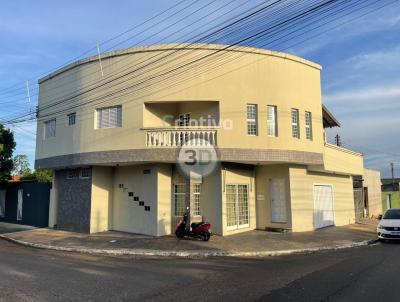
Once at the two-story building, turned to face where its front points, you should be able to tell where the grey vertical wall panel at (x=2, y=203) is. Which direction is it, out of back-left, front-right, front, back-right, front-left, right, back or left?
back-right

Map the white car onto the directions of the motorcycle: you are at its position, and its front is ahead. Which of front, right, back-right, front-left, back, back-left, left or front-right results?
back

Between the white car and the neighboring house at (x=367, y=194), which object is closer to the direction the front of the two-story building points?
the white car

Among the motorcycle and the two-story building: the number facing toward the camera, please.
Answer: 1

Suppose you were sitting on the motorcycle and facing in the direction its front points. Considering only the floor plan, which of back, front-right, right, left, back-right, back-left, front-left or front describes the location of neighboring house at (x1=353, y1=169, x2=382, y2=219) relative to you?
back-right

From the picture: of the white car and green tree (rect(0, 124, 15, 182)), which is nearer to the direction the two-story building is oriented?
the white car

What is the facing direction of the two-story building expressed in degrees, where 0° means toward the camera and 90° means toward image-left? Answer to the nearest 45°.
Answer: approximately 0°

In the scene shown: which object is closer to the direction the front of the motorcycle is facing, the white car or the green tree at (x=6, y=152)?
the green tree

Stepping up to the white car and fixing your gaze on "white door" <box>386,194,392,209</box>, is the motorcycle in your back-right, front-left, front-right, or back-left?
back-left

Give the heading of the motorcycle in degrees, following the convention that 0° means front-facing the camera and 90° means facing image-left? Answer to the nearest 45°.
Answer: approximately 90°

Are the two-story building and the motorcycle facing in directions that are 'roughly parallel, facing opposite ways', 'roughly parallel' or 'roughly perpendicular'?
roughly perpendicular
